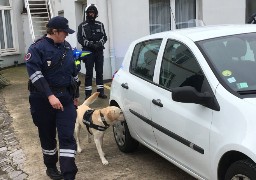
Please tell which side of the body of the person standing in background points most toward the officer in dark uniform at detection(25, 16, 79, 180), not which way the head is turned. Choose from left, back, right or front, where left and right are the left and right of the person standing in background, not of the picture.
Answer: front

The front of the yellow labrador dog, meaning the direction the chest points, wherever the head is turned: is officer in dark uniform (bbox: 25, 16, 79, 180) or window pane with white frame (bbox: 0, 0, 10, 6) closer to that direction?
the officer in dark uniform

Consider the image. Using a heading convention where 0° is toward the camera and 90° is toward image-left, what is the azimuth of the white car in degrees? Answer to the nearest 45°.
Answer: approximately 315°

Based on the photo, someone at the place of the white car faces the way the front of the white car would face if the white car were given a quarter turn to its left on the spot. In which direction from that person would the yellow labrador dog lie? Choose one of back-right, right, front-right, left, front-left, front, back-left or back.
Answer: left

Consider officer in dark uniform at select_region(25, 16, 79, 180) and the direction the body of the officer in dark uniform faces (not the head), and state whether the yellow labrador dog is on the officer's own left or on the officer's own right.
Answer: on the officer's own left

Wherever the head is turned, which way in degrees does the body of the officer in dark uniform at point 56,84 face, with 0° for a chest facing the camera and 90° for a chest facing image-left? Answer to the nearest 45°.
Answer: approximately 315°

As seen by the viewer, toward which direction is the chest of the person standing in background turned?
toward the camera

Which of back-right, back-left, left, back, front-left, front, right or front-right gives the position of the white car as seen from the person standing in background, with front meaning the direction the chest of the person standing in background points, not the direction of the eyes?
front

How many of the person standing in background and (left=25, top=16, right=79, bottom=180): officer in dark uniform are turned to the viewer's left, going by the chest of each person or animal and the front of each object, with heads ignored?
0

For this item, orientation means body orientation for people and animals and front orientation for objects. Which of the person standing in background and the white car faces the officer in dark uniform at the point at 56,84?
the person standing in background
